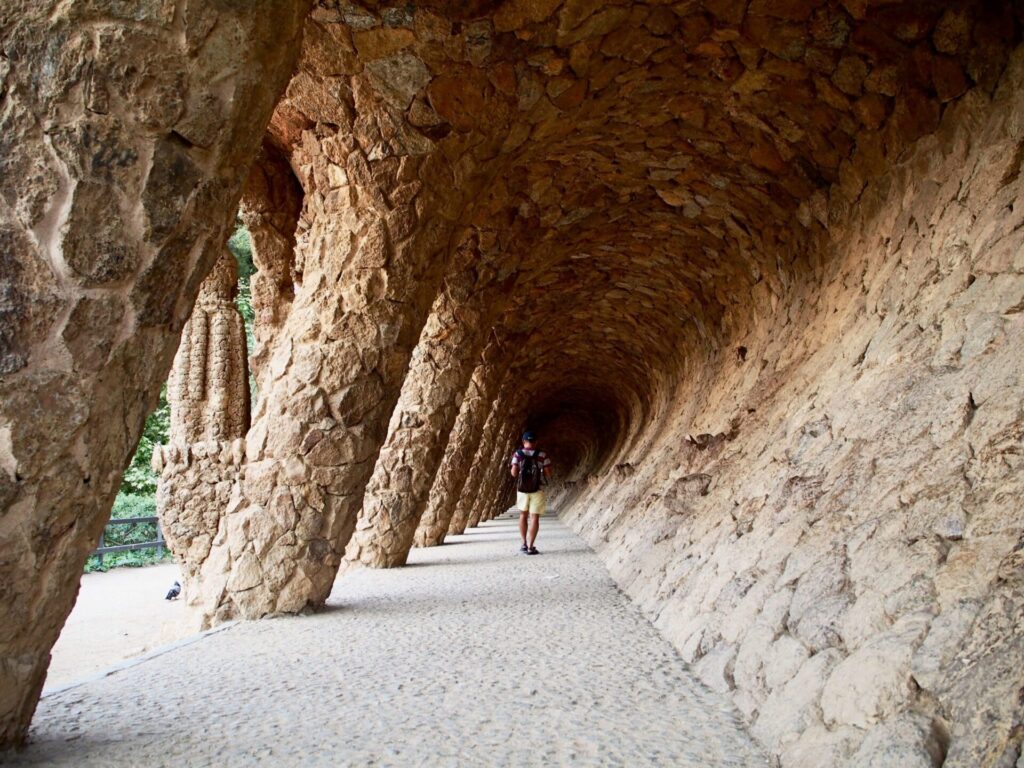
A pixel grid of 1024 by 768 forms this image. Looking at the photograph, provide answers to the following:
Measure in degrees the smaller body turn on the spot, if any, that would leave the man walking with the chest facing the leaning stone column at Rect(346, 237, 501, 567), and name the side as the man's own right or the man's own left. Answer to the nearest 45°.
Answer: approximately 135° to the man's own left

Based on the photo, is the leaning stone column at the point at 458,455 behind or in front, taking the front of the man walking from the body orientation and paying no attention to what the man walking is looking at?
in front

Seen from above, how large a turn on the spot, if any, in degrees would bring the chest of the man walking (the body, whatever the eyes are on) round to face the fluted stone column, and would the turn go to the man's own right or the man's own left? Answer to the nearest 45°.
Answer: approximately 135° to the man's own left

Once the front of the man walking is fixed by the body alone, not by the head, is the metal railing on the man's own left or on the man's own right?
on the man's own left

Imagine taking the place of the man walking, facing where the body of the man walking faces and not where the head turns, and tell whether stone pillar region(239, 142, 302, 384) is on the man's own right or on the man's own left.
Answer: on the man's own left

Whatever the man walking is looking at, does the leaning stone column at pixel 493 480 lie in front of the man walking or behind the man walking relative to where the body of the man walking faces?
in front

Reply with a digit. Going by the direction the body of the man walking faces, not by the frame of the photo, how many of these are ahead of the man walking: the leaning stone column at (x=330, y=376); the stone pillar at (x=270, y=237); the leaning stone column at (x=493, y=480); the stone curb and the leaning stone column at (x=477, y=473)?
2

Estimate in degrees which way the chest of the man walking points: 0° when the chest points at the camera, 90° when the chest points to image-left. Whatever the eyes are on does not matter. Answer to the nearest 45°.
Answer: approximately 180°

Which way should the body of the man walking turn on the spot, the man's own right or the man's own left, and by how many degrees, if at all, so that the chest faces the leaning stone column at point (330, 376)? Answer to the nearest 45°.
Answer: approximately 180°
